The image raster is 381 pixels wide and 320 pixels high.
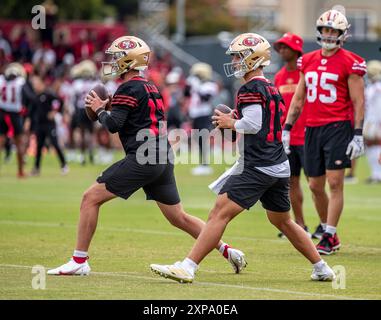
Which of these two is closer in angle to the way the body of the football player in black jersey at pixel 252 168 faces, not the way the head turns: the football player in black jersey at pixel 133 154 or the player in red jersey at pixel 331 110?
the football player in black jersey

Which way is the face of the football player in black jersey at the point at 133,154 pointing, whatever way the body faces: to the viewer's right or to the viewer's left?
to the viewer's left

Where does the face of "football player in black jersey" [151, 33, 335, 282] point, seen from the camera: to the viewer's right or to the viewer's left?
to the viewer's left

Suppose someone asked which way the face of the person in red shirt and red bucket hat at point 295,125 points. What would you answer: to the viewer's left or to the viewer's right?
to the viewer's left

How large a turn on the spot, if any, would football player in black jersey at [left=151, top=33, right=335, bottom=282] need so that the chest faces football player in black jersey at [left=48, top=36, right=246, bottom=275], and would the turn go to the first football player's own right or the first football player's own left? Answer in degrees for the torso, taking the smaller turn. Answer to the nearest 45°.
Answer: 0° — they already face them

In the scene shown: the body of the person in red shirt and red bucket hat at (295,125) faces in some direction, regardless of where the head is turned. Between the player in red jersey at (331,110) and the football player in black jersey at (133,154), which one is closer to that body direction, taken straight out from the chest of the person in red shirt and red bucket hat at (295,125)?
the football player in black jersey

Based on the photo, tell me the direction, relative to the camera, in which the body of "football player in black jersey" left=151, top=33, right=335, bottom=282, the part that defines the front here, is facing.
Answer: to the viewer's left
